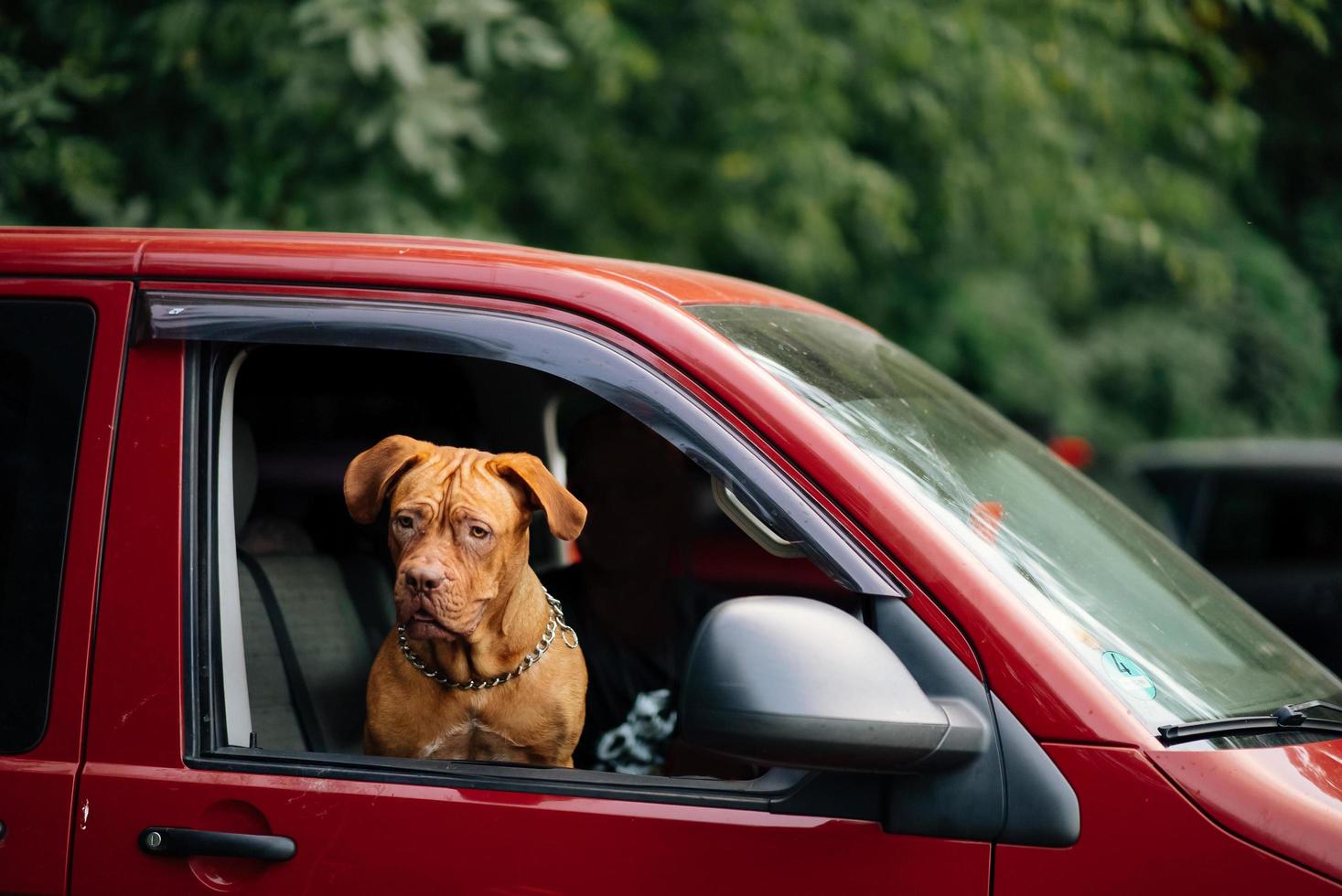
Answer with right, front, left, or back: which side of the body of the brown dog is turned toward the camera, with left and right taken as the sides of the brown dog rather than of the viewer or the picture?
front

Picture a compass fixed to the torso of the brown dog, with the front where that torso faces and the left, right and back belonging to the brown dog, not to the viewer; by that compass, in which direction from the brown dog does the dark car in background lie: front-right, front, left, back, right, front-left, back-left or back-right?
back-left
